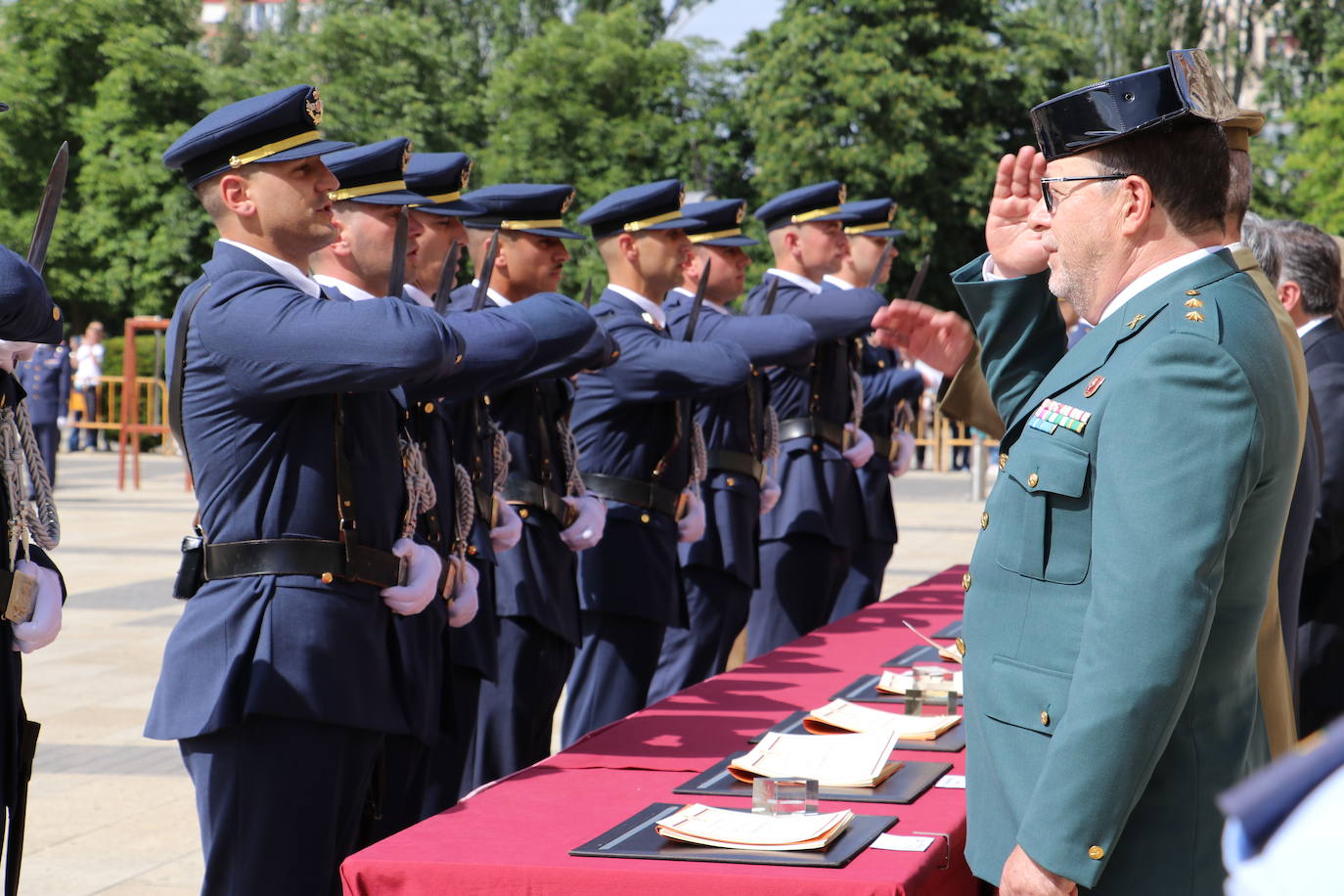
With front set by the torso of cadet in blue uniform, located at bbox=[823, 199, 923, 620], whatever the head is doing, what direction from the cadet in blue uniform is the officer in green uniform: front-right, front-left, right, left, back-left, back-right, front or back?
right

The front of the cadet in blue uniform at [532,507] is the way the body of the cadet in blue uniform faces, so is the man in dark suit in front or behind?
in front

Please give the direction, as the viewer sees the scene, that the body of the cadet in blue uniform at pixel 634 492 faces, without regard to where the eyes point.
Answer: to the viewer's right

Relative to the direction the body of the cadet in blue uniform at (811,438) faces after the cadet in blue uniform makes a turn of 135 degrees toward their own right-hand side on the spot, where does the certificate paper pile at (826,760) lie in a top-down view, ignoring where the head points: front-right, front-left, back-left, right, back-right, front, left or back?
front-left

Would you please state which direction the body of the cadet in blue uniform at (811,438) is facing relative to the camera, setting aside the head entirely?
to the viewer's right

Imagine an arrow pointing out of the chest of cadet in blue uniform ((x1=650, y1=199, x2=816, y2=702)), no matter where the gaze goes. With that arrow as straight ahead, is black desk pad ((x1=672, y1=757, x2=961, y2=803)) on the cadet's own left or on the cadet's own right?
on the cadet's own right

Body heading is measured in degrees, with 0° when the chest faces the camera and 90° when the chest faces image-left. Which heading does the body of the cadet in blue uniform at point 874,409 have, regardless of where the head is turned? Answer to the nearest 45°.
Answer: approximately 270°

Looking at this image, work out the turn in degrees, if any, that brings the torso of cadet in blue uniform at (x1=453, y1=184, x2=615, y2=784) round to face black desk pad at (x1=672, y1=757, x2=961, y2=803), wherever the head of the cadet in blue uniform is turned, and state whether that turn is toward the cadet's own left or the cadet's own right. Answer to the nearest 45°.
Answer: approximately 90° to the cadet's own right

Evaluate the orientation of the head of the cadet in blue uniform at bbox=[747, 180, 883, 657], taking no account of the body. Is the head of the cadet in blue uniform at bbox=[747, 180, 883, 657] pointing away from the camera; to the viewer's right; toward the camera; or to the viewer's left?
to the viewer's right

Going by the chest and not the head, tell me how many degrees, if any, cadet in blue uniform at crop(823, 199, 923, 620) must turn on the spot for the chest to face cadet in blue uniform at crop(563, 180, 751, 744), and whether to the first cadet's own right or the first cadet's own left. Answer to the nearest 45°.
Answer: approximately 90° to the first cadet's own right

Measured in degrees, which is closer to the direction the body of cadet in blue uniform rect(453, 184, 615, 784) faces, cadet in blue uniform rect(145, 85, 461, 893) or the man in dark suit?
the man in dark suit

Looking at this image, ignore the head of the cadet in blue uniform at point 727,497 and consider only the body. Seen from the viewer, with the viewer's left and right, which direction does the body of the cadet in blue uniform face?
facing to the right of the viewer

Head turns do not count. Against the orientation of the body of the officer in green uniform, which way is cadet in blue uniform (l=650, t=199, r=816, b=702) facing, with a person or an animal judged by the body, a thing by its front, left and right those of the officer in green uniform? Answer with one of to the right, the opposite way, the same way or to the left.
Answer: the opposite way

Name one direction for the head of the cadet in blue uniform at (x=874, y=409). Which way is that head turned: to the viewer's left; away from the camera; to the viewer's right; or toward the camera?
to the viewer's right

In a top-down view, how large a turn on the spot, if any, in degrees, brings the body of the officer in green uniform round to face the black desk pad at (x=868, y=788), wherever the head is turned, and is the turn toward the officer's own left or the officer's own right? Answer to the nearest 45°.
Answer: approximately 45° to the officer's own right

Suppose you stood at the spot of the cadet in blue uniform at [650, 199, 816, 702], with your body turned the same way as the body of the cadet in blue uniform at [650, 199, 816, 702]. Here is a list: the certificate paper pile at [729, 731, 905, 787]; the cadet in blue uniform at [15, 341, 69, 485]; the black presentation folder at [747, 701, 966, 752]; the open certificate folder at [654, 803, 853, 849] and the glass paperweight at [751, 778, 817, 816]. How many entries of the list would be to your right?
4

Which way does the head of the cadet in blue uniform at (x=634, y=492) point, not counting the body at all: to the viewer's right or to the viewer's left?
to the viewer's right
